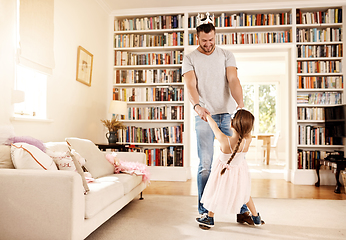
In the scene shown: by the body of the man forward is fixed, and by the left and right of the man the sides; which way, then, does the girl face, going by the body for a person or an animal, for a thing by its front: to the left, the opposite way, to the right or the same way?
the opposite way

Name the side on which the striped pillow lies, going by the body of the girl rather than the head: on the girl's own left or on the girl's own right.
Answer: on the girl's own left

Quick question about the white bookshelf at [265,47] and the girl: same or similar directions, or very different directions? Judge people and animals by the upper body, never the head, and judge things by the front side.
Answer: very different directions

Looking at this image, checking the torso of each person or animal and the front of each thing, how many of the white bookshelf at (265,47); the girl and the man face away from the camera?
1

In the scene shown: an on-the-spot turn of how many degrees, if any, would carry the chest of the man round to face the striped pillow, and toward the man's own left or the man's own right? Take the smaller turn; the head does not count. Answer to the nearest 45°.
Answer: approximately 45° to the man's own right

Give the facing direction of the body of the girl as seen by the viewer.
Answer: away from the camera

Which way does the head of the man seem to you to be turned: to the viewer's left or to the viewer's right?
to the viewer's right

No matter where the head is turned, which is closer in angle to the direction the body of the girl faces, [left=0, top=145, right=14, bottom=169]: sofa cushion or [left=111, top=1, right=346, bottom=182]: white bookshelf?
the white bookshelf

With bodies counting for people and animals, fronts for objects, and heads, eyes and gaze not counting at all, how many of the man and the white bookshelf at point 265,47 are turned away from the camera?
0

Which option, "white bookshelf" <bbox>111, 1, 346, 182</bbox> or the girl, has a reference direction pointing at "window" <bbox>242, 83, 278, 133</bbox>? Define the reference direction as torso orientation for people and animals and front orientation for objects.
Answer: the girl

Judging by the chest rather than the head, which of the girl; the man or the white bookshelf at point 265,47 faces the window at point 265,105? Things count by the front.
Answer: the girl
